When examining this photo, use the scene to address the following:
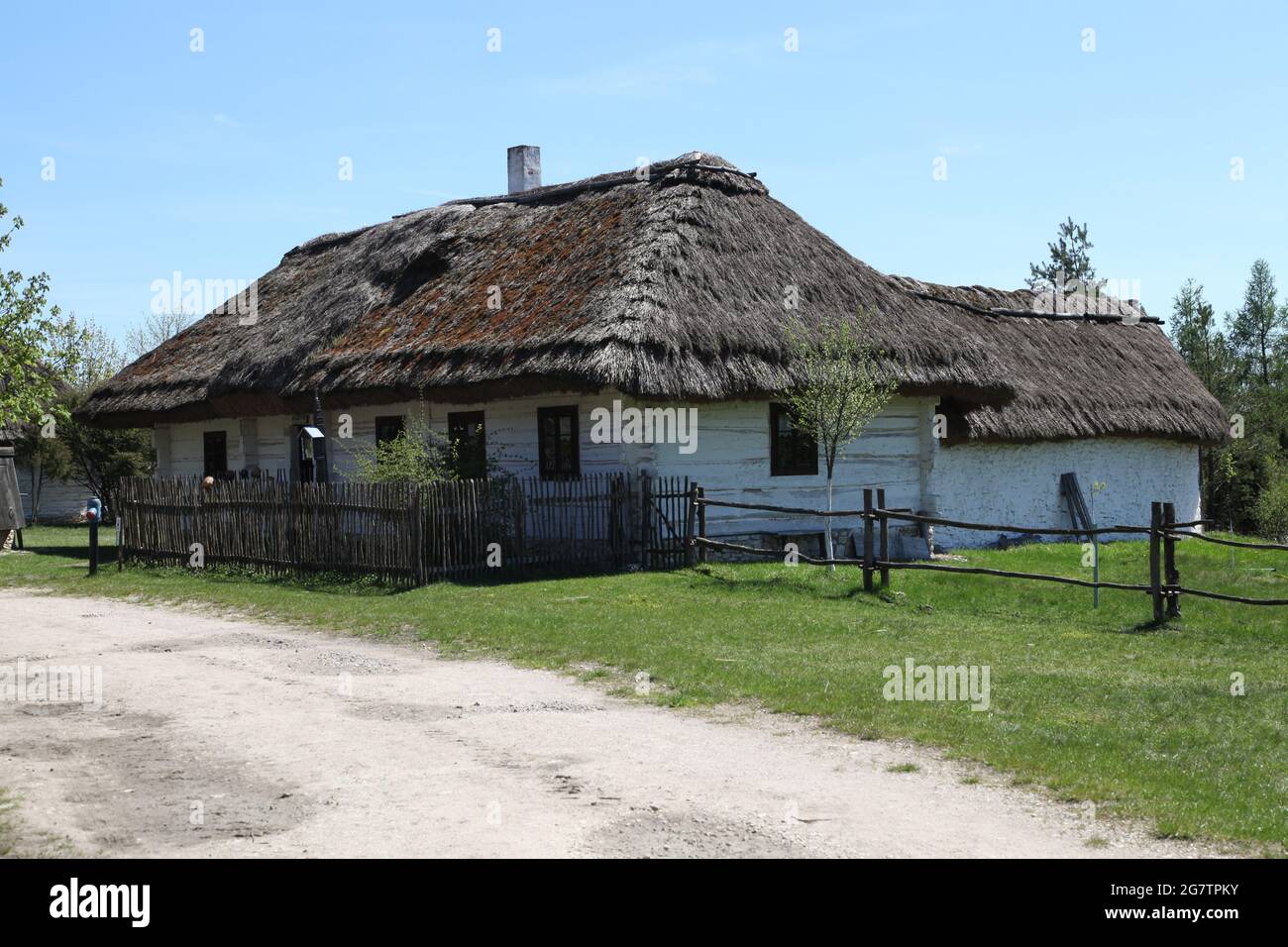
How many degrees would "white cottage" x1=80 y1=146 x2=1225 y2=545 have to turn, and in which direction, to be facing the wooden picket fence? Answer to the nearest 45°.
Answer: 0° — it already faces it

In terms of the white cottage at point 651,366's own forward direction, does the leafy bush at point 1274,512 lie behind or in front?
behind

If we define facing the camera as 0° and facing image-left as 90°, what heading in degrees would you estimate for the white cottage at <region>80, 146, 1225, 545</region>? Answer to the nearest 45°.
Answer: approximately 45°

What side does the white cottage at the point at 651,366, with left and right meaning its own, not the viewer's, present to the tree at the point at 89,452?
right

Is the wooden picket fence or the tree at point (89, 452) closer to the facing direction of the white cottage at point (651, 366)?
the wooden picket fence

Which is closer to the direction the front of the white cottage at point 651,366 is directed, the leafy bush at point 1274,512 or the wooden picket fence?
the wooden picket fence

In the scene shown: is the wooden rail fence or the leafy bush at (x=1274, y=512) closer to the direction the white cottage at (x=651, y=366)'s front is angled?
the wooden rail fence
